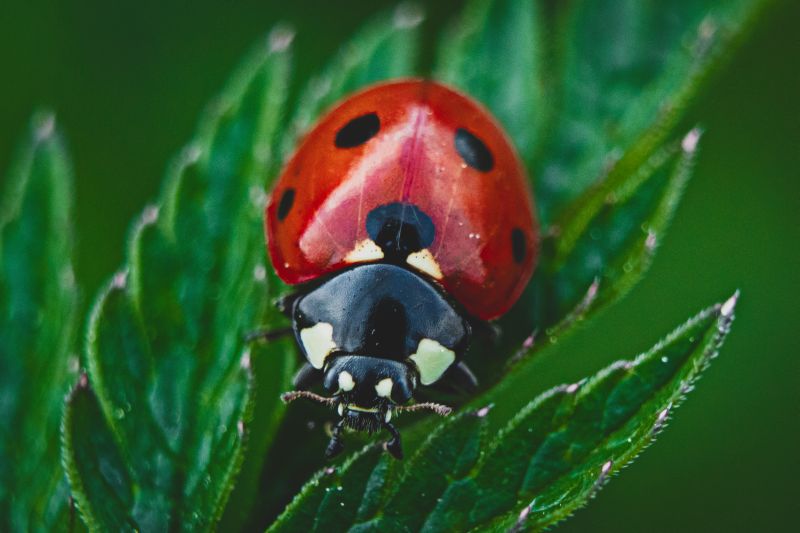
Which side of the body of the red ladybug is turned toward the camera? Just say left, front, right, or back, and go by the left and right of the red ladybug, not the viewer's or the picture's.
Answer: front

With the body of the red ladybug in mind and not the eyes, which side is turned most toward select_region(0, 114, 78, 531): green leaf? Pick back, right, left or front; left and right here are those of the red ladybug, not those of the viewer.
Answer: right
